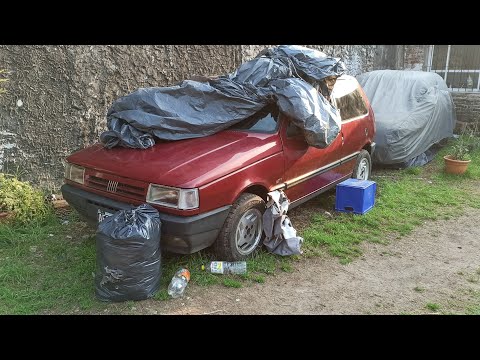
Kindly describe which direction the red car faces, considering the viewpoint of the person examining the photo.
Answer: facing the viewer and to the left of the viewer

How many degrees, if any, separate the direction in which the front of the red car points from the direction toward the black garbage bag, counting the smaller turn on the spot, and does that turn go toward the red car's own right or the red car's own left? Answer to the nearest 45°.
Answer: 0° — it already faces it

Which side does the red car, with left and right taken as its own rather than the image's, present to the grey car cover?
back

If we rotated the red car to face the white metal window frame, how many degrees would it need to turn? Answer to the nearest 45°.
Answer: approximately 180°

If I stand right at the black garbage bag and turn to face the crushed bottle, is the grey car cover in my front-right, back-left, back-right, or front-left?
front-left

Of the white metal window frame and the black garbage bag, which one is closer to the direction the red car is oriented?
the black garbage bag

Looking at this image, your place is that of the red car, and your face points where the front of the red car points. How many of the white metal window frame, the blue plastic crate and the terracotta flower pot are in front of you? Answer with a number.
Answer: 0

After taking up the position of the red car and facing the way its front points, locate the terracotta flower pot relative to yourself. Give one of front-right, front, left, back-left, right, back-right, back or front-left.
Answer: back

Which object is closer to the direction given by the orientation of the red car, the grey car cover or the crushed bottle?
the crushed bottle

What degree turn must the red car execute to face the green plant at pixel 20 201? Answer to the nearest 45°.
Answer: approximately 90° to its right
